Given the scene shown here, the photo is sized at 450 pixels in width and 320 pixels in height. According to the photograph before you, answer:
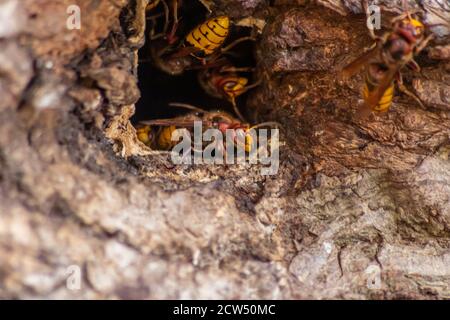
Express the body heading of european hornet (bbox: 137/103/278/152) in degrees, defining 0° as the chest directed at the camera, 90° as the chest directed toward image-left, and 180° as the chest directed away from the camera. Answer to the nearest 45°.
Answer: approximately 270°
